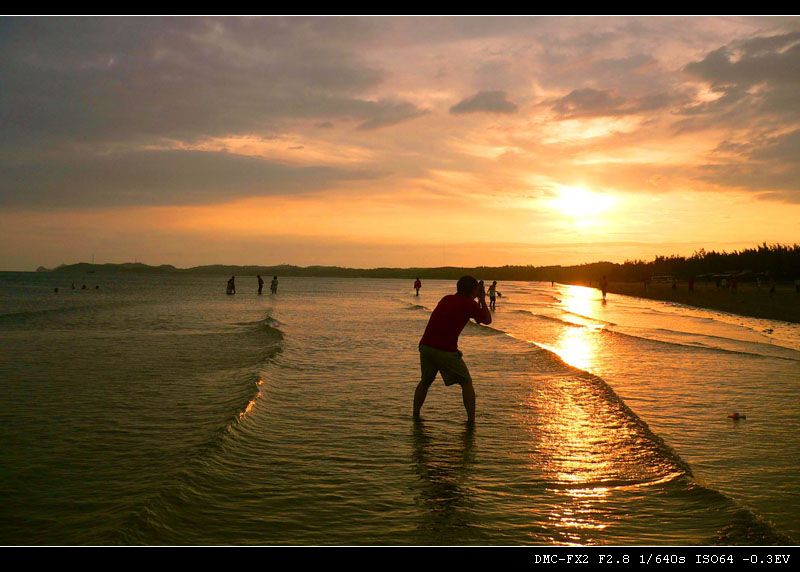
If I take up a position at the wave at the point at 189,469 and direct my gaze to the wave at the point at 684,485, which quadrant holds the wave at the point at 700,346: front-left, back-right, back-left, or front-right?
front-left

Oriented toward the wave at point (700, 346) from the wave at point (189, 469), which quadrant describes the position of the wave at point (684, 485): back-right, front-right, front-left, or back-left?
front-right

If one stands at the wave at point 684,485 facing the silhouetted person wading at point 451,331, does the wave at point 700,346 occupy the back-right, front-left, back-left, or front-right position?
front-right

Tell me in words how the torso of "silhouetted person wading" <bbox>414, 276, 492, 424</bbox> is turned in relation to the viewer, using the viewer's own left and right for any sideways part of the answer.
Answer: facing away from the viewer and to the right of the viewer

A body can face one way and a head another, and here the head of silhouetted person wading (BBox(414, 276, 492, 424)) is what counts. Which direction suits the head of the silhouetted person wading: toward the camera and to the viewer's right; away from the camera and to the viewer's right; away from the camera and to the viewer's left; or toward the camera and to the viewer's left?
away from the camera and to the viewer's right

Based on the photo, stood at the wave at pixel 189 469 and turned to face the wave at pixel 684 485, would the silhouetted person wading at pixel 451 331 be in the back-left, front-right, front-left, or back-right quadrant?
front-left

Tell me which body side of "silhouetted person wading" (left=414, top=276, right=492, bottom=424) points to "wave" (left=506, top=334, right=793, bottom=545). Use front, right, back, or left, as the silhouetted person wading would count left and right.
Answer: right

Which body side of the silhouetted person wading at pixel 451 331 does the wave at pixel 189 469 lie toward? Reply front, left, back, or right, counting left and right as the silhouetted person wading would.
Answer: back

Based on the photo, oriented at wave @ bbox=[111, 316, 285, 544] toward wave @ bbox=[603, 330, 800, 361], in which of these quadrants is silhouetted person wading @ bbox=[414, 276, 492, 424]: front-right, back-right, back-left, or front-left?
front-right

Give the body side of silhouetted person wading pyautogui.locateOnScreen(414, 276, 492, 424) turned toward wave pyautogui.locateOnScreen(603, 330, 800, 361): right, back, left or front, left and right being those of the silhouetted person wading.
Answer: front
